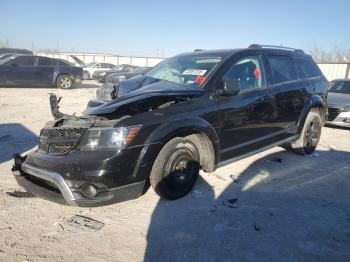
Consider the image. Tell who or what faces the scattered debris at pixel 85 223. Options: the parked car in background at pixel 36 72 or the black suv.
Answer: the black suv

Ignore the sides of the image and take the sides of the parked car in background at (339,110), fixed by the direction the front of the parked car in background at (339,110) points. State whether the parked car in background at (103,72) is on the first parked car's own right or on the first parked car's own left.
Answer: on the first parked car's own right

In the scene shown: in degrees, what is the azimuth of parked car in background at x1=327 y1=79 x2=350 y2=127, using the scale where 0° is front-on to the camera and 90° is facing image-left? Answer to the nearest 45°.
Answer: approximately 45°

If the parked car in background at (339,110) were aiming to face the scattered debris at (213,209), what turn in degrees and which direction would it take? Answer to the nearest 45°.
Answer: approximately 45° to its left

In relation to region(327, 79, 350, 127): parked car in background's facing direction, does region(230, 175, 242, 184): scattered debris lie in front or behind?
in front
